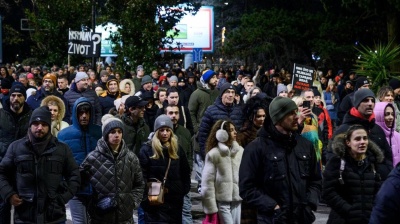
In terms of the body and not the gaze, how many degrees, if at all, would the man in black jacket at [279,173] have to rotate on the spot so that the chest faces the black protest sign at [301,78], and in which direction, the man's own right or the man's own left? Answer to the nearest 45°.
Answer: approximately 135° to the man's own left

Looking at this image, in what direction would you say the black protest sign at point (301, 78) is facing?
toward the camera

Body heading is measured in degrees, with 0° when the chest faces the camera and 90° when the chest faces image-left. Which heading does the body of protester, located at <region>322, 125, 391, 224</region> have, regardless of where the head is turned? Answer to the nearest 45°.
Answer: approximately 315°

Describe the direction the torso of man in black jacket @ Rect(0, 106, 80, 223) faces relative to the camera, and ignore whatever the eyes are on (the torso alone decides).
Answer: toward the camera

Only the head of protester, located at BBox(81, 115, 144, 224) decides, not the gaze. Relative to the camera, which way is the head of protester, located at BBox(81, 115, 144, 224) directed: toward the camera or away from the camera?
toward the camera

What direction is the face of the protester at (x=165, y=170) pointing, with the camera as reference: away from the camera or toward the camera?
toward the camera

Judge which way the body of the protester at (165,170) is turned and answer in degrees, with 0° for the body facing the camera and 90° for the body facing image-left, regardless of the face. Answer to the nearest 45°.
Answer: approximately 0°

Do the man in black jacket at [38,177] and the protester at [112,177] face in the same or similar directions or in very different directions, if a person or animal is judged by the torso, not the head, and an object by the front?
same or similar directions

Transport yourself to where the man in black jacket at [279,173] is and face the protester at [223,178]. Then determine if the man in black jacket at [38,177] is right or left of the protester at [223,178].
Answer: left

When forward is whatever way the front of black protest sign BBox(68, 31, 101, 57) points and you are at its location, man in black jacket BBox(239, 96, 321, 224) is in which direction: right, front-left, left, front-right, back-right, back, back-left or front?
front

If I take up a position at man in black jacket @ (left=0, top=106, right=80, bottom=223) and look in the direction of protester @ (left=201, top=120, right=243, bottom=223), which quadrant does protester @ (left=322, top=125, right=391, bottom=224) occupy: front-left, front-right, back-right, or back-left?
front-right
